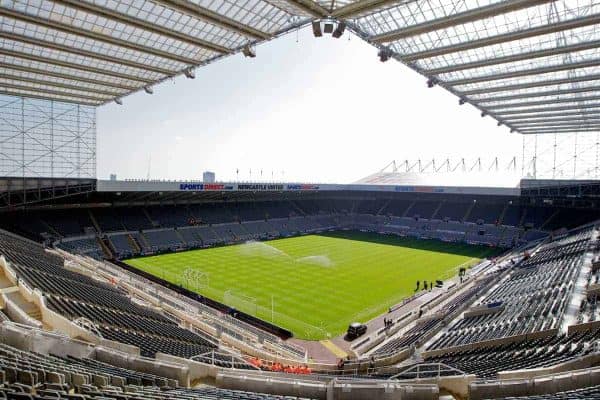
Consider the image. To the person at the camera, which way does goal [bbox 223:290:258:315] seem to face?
facing away from the viewer and to the right of the viewer

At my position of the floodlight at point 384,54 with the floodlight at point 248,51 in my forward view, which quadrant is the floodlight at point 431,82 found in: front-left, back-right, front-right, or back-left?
back-right

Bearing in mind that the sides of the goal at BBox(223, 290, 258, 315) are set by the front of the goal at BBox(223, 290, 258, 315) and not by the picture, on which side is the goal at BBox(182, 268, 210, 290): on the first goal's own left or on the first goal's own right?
on the first goal's own left
